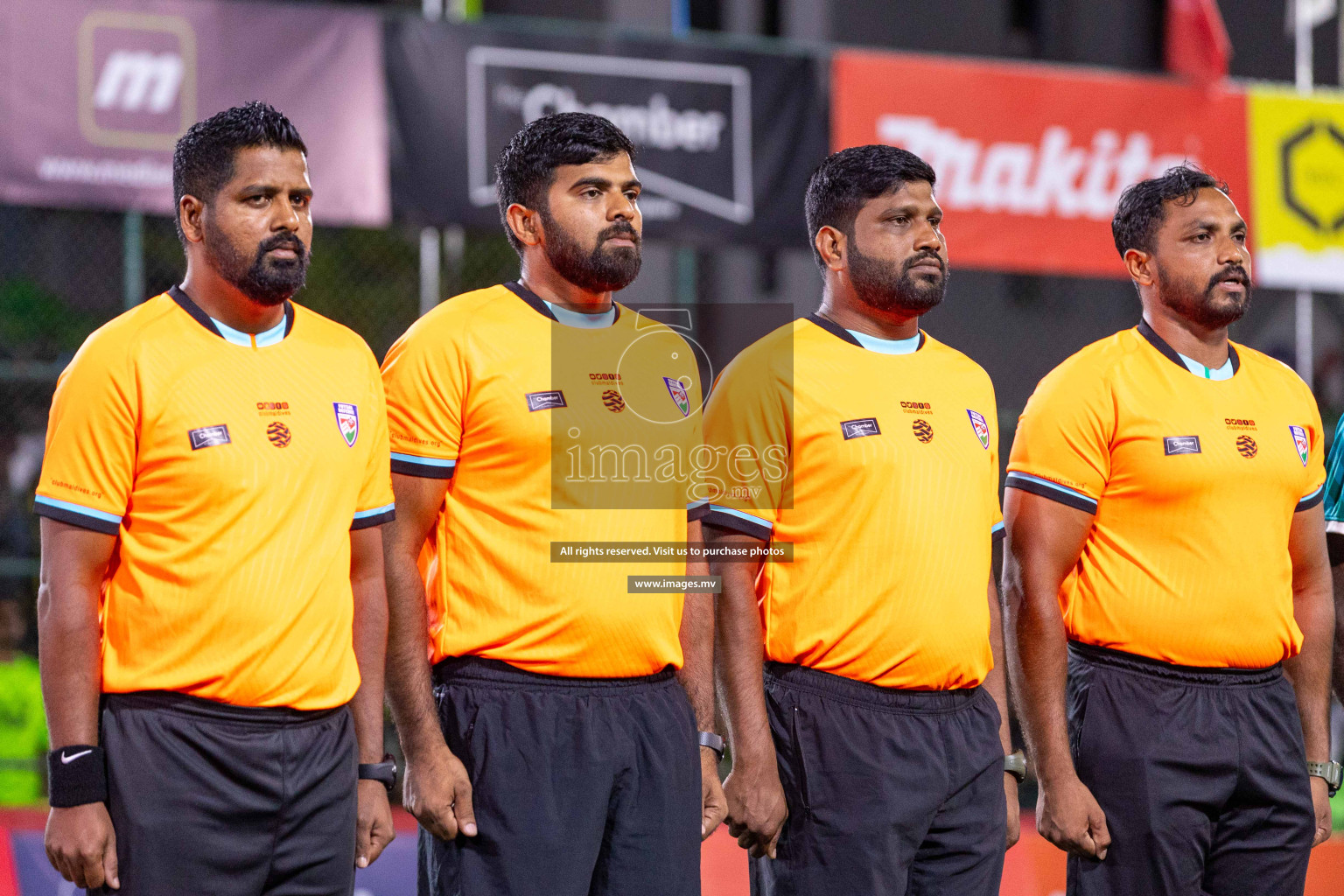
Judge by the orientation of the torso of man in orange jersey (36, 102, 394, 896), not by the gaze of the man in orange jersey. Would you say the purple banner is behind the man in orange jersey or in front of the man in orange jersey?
behind

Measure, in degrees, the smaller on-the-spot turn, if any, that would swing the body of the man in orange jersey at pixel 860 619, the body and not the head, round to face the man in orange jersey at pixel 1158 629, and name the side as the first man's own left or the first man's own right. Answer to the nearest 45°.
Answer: approximately 90° to the first man's own left

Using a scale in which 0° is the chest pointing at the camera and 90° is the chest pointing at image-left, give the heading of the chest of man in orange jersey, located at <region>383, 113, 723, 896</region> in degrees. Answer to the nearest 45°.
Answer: approximately 315°

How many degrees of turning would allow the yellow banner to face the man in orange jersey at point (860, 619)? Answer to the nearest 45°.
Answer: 0° — it already faces them

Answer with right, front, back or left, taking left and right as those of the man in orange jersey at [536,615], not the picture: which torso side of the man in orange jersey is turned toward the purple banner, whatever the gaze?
back

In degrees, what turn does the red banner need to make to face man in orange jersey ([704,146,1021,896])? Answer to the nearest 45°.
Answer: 0° — it already faces them

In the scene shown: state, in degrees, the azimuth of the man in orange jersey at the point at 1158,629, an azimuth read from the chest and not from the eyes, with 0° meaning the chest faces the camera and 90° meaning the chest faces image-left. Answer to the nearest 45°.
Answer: approximately 315°

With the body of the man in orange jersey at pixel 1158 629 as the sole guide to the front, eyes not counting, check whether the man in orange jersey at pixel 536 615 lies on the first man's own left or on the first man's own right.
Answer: on the first man's own right

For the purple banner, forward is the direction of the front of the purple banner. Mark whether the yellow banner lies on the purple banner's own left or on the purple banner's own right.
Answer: on the purple banner's own left
